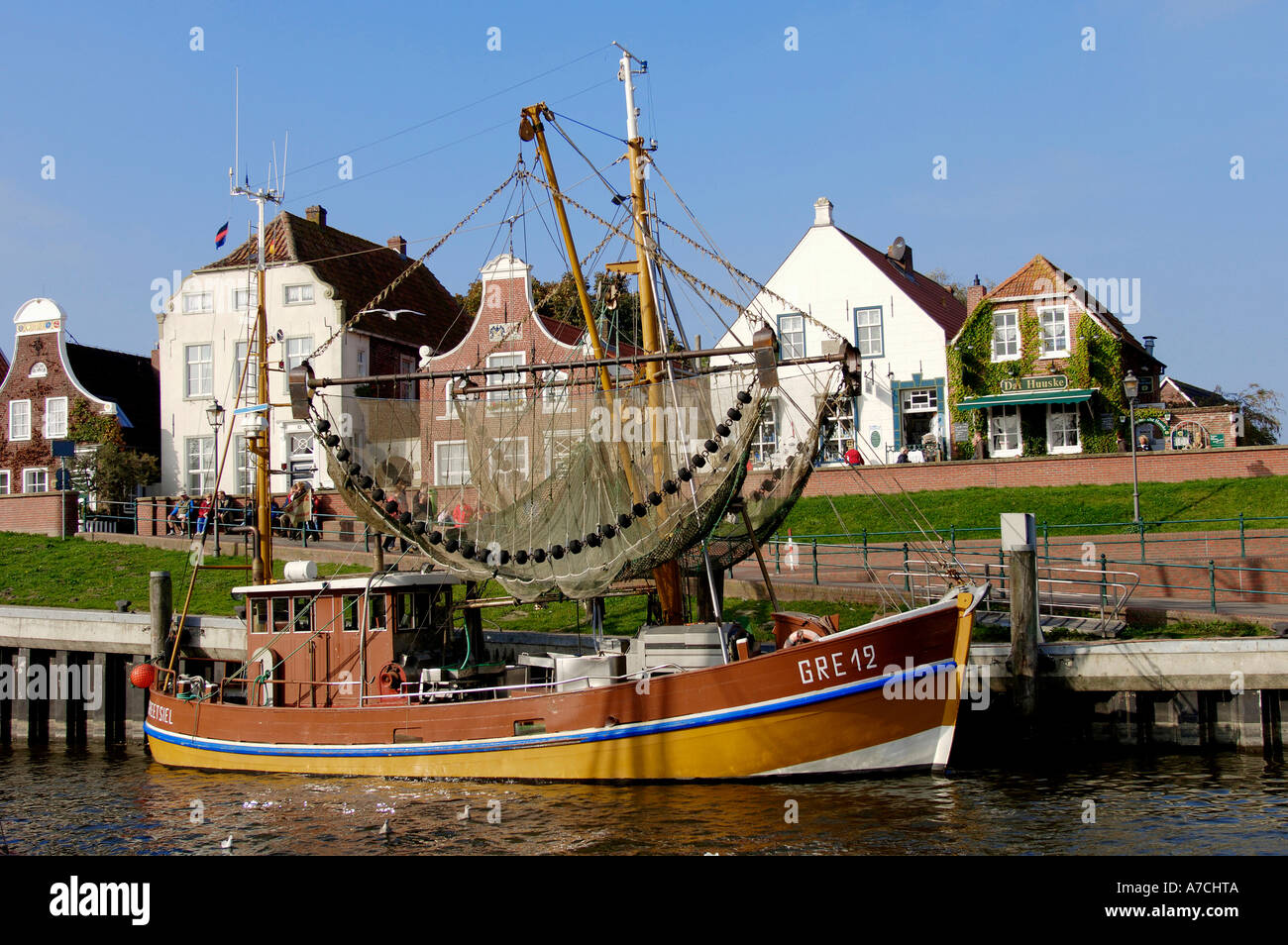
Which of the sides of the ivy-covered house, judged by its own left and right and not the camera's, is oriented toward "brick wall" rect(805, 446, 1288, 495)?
front

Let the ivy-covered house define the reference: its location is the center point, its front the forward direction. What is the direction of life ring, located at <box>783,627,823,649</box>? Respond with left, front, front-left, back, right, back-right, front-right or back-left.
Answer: front

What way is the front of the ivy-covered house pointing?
toward the camera

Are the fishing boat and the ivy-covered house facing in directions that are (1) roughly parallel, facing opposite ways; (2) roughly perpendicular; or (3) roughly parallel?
roughly perpendicular

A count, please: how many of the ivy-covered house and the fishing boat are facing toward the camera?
1

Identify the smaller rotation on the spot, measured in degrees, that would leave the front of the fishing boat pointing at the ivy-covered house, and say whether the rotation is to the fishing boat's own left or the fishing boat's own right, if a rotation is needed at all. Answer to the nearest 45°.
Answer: approximately 45° to the fishing boat's own left

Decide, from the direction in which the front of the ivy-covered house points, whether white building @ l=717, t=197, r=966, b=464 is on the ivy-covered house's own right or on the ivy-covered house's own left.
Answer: on the ivy-covered house's own right

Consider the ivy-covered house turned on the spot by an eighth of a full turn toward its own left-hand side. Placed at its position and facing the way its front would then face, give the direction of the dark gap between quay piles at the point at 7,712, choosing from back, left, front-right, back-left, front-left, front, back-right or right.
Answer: right

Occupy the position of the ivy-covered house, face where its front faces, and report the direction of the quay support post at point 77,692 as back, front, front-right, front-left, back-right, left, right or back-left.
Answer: front-right

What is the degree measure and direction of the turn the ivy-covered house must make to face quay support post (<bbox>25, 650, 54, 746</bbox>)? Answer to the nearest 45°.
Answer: approximately 45° to its right

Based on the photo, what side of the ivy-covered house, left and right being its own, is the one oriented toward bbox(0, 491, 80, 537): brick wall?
right

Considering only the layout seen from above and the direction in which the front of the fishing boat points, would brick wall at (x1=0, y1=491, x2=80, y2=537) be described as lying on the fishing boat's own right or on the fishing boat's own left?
on the fishing boat's own left

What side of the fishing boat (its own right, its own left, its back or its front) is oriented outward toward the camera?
right
